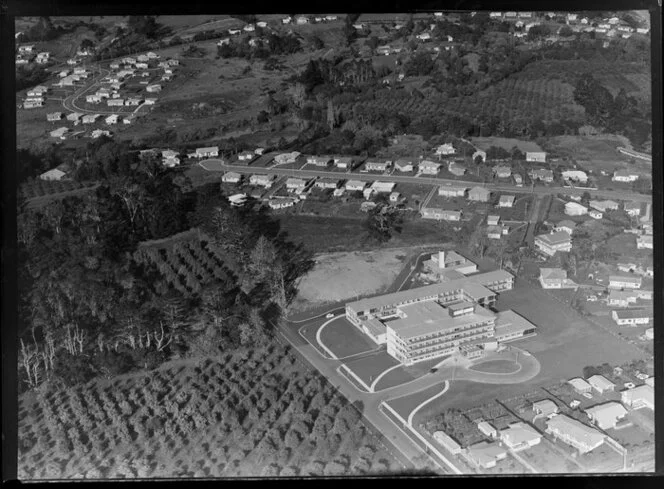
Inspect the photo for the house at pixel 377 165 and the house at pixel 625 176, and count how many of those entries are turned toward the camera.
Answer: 2

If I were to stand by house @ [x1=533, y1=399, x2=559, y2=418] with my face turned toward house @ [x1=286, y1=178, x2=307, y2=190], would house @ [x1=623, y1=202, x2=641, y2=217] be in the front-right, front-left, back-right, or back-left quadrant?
front-right

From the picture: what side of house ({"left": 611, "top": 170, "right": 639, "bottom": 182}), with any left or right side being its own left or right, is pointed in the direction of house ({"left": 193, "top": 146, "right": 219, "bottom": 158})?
right

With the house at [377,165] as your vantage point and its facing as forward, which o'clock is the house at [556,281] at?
the house at [556,281] is roughly at 11 o'clock from the house at [377,165].

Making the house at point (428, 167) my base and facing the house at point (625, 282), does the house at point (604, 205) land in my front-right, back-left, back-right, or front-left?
front-left

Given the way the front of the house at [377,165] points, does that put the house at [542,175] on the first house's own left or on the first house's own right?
on the first house's own left

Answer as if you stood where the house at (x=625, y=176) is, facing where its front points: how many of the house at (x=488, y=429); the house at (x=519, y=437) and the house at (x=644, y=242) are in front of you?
3

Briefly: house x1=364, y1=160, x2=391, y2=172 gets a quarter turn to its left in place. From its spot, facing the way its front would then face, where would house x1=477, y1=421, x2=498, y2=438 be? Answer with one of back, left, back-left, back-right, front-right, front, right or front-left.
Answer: right

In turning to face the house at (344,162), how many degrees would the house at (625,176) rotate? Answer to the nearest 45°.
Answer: approximately 90° to its right

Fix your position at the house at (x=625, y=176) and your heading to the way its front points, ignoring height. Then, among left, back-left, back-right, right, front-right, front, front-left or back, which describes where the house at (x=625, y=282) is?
front

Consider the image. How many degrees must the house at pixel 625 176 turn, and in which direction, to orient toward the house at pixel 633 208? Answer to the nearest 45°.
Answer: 0° — it already faces it

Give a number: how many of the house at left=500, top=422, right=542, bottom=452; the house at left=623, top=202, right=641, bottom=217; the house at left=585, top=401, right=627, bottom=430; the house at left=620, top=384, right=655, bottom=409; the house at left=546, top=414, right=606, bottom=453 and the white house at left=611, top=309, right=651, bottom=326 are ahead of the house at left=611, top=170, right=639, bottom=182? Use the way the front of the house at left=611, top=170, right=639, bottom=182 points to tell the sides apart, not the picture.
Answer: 6

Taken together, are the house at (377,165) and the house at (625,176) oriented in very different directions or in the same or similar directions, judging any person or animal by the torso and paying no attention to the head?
same or similar directions

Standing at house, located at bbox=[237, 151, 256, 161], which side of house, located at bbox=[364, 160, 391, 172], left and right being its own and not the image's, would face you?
right

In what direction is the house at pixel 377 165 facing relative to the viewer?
toward the camera

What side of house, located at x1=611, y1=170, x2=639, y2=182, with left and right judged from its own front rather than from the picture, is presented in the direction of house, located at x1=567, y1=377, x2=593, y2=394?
front

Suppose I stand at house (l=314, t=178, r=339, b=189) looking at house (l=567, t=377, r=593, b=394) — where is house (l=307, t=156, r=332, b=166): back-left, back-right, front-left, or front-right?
back-left

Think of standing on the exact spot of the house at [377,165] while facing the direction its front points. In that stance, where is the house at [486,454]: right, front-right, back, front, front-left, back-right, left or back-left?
front
